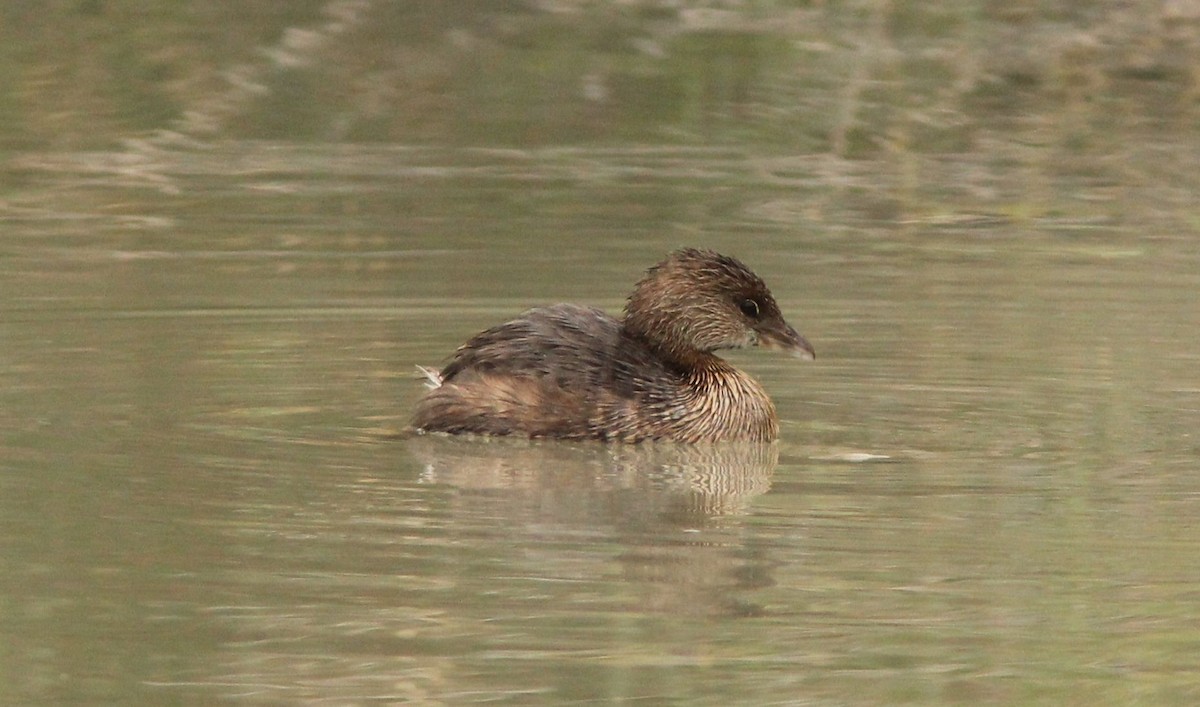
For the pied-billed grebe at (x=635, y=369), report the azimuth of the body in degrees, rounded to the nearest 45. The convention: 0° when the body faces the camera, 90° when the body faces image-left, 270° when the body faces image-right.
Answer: approximately 270°
